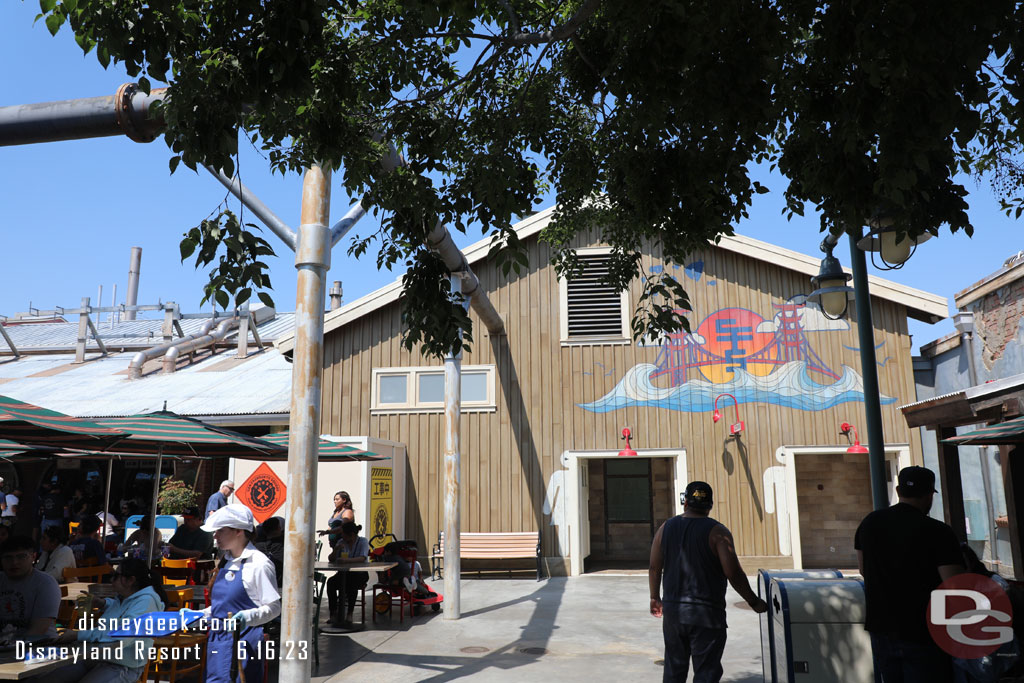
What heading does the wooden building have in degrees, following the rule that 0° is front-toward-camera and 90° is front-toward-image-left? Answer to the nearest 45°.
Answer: approximately 0°

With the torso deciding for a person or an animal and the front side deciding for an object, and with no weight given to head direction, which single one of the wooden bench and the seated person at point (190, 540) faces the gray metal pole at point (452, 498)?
the wooden bench

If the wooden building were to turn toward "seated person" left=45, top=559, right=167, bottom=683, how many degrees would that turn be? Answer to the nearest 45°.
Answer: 0° — it already faces them

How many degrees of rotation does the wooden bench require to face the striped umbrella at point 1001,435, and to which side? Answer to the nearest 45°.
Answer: approximately 45° to its left

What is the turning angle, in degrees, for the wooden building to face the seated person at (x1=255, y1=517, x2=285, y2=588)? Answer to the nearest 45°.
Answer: approximately 45° to its right

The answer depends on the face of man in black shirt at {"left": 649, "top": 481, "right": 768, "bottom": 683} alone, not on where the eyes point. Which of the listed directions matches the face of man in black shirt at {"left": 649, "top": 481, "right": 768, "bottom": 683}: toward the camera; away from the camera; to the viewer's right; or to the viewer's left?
away from the camera

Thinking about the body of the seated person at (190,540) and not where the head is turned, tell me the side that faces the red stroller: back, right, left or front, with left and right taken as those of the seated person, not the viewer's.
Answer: left

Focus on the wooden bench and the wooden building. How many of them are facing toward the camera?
2

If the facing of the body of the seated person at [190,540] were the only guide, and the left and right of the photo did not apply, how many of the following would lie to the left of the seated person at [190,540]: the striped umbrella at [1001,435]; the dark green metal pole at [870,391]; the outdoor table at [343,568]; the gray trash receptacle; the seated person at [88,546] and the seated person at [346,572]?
5

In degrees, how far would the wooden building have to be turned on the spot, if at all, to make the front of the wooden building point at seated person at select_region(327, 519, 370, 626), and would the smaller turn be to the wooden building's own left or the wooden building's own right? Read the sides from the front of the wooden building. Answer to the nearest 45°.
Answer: approximately 45° to the wooden building's own right
